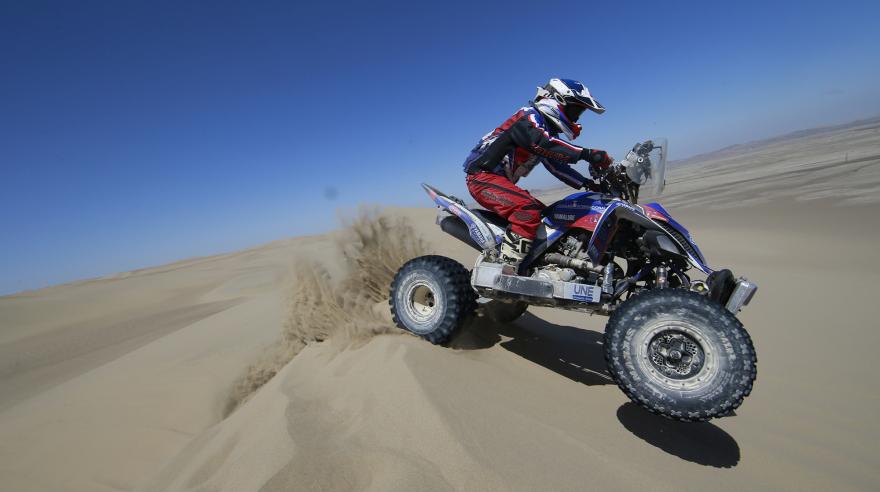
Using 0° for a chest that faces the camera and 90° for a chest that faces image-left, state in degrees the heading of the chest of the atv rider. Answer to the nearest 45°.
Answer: approximately 270°

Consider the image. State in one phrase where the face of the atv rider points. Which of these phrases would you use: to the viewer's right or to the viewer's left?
to the viewer's right
